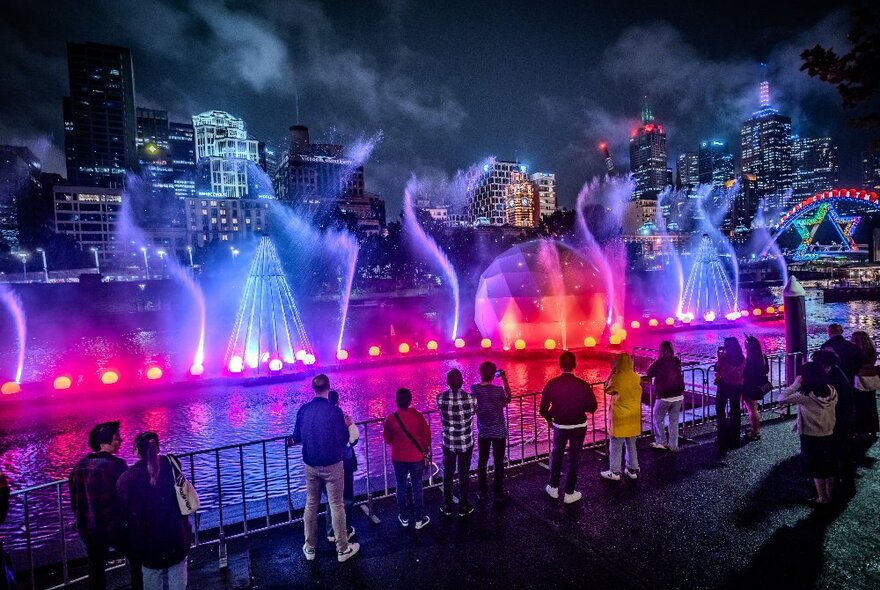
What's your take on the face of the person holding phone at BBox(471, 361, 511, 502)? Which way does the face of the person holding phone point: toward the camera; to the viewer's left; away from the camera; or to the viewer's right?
away from the camera

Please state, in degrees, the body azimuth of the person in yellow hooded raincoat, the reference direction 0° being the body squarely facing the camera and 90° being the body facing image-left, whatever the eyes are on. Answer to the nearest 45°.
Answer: approximately 135°

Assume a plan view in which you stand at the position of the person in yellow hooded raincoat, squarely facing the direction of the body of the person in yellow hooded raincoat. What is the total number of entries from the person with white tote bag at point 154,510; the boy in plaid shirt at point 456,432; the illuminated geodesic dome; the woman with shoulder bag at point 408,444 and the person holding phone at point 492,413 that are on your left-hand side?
4

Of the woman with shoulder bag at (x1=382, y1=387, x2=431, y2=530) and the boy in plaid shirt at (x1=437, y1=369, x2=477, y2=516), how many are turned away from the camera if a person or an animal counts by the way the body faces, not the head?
2

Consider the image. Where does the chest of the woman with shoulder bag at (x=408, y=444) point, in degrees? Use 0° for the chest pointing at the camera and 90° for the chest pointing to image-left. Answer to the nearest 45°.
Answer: approximately 180°

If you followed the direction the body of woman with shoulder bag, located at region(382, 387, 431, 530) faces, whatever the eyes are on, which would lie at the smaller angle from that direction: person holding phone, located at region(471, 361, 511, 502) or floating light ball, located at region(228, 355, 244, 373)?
the floating light ball

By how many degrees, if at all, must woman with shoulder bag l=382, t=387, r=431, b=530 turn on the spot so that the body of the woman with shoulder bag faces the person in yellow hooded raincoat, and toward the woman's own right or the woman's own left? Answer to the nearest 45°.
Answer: approximately 90° to the woman's own right

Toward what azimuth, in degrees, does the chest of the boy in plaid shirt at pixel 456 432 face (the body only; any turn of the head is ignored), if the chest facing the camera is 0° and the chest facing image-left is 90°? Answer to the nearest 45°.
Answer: approximately 180°

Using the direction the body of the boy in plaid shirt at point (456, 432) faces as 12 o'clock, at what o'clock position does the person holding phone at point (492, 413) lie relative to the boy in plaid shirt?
The person holding phone is roughly at 2 o'clock from the boy in plaid shirt.
